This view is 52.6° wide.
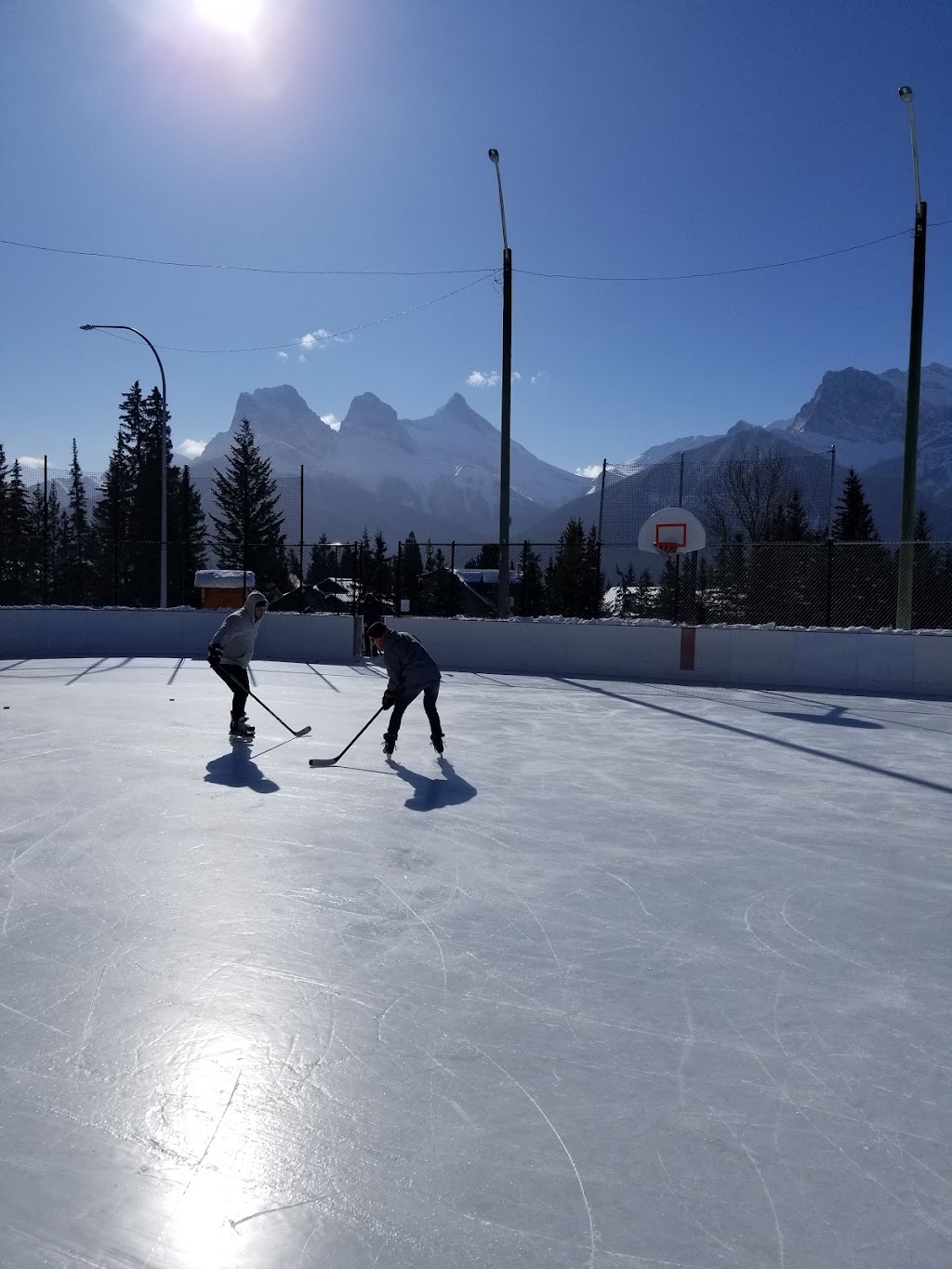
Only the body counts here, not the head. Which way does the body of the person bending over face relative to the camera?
to the viewer's left

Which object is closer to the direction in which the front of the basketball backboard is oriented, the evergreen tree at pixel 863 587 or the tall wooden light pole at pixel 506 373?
the tall wooden light pole

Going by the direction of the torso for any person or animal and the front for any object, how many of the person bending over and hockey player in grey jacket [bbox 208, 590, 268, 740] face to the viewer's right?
1

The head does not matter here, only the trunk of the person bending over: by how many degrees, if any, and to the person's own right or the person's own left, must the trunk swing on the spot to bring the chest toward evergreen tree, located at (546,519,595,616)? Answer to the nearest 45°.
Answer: approximately 90° to the person's own right

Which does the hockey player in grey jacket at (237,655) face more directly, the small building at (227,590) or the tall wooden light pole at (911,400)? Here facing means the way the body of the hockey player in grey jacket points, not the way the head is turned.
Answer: the tall wooden light pole

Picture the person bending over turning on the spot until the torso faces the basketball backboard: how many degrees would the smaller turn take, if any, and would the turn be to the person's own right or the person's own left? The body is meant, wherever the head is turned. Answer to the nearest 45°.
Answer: approximately 135° to the person's own right

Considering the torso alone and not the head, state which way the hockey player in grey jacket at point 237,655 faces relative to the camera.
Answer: to the viewer's right

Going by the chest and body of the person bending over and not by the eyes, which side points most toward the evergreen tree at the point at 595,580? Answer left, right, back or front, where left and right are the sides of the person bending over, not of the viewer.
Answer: right

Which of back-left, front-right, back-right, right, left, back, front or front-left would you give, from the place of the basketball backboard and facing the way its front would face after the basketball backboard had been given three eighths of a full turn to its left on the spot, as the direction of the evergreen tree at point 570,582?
left

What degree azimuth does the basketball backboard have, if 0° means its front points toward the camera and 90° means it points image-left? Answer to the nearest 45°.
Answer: approximately 0°

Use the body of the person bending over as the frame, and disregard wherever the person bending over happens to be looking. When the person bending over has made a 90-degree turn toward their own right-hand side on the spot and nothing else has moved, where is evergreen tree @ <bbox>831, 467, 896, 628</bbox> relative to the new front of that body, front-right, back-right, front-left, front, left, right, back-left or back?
front-right

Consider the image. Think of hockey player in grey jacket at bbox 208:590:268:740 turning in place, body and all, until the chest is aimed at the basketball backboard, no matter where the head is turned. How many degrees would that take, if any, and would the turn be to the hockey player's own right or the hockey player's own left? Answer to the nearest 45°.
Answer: approximately 45° to the hockey player's own left

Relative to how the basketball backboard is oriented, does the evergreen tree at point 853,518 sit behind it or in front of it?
behind
